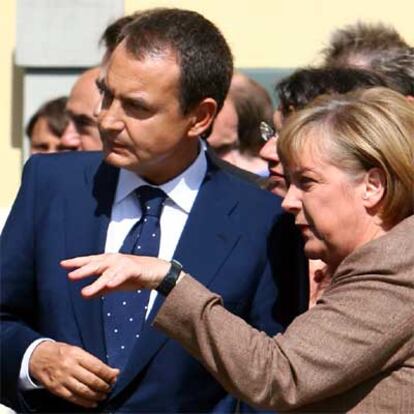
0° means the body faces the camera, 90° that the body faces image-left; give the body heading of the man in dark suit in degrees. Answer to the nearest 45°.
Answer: approximately 0°
